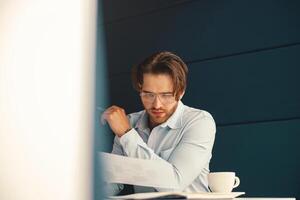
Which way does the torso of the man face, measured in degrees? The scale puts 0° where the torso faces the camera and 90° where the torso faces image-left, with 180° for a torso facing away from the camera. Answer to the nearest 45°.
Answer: approximately 45°
